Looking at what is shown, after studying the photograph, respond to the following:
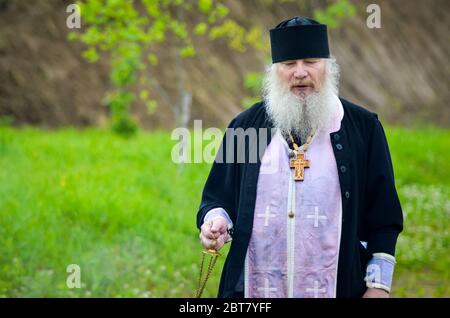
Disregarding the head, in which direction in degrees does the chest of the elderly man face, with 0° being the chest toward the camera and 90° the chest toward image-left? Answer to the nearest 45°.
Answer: approximately 0°
